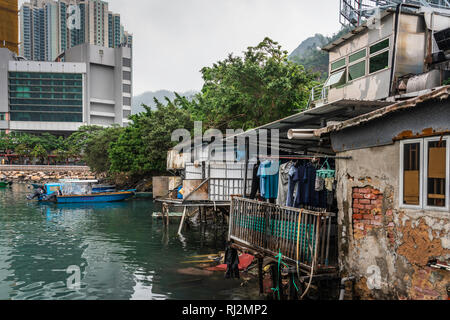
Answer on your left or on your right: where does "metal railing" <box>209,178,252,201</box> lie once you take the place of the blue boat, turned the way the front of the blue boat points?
on your right

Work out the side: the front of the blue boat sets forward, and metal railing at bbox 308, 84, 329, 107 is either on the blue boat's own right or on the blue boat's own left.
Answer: on the blue boat's own right

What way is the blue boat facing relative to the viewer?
to the viewer's right

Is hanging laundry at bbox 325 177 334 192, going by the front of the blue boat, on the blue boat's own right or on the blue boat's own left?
on the blue boat's own right
